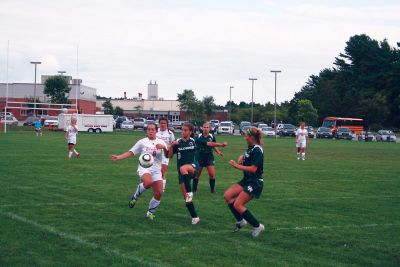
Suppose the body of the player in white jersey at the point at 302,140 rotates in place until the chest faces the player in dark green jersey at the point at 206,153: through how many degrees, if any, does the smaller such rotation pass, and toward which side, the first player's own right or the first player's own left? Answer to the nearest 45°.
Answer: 0° — they already face them

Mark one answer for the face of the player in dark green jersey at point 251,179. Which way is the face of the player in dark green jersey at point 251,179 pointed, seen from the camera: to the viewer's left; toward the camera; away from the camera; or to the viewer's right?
to the viewer's left

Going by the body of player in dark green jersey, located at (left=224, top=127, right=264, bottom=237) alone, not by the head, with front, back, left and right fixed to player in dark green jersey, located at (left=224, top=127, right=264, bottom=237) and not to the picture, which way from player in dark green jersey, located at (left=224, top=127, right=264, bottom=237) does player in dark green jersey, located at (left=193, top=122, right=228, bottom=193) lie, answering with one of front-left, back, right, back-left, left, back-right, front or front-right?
right

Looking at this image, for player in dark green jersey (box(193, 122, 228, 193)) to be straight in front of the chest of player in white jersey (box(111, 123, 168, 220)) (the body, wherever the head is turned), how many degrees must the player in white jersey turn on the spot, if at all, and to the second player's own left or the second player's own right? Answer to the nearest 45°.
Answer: approximately 180°

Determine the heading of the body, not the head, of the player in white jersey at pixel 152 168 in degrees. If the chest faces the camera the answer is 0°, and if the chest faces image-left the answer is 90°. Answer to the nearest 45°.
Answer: approximately 0°

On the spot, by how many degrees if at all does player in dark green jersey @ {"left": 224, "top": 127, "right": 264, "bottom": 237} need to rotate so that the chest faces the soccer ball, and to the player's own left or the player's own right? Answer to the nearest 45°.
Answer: approximately 45° to the player's own right

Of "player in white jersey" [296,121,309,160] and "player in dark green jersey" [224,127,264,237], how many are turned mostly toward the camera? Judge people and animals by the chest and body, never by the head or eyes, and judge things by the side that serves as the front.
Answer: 1

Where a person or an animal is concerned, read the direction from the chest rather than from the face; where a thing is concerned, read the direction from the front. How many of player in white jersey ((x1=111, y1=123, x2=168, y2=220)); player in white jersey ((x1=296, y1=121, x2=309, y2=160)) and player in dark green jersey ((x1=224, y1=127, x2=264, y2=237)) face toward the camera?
2

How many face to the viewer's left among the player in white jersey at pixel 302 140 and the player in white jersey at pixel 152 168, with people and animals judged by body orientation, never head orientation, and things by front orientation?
0

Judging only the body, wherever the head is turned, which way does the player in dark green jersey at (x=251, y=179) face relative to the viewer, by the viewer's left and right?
facing to the left of the viewer

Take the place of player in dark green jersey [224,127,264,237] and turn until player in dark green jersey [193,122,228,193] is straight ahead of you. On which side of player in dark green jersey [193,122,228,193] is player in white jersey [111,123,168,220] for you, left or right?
left
